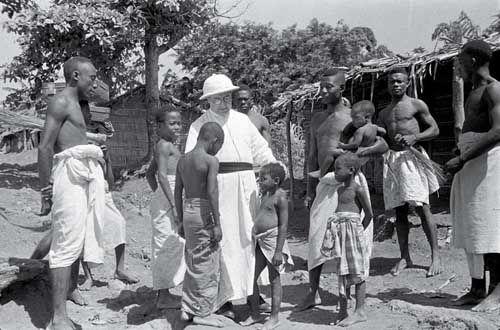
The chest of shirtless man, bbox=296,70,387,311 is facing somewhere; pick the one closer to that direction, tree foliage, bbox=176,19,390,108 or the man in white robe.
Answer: the man in white robe

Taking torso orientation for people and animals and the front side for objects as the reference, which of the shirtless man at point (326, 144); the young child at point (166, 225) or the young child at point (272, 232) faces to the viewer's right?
the young child at point (166, 225)

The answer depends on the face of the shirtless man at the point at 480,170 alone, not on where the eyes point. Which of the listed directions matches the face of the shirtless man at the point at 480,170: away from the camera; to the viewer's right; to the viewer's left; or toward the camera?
to the viewer's left

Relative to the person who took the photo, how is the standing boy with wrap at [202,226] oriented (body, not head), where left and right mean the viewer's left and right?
facing away from the viewer and to the right of the viewer

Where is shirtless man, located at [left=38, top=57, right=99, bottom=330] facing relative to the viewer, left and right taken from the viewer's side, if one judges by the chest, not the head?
facing to the right of the viewer

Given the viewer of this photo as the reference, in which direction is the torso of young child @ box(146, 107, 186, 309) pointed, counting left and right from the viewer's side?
facing to the right of the viewer

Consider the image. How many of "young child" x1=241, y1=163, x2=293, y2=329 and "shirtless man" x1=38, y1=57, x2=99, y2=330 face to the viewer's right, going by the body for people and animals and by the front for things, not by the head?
1

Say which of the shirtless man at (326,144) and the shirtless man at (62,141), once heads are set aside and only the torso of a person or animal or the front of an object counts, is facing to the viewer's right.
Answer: the shirtless man at (62,141)

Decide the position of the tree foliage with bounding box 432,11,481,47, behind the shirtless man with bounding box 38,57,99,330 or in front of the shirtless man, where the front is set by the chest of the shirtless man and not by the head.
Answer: in front

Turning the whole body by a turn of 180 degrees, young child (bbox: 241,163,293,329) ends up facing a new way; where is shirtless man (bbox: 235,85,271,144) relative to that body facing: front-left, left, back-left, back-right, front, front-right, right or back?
front-left

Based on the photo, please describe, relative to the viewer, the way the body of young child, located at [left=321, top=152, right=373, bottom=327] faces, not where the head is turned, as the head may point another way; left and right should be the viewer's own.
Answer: facing the viewer and to the left of the viewer
